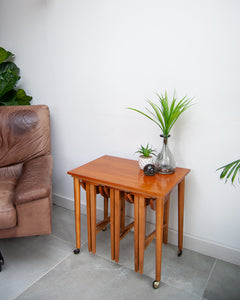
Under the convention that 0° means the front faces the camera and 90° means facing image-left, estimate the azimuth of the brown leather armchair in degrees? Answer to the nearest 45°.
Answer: approximately 0°

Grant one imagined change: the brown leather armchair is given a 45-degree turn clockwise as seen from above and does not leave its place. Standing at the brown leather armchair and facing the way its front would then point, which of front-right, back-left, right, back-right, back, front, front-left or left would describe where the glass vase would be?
left

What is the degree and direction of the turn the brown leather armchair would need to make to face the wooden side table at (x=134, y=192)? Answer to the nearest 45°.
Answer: approximately 45° to its left
